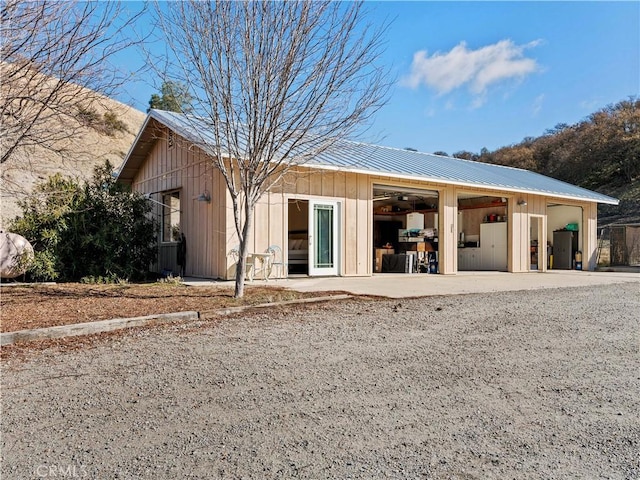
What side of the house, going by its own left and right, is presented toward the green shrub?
right

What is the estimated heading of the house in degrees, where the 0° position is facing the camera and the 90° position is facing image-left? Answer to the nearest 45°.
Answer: approximately 315°

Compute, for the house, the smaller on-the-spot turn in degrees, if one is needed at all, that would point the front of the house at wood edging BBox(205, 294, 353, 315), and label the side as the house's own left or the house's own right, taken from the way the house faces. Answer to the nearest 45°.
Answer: approximately 45° to the house's own right

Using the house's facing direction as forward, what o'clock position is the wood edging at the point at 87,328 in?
The wood edging is roughly at 2 o'clock from the house.

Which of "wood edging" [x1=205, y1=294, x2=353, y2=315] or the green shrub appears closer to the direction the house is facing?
the wood edging
